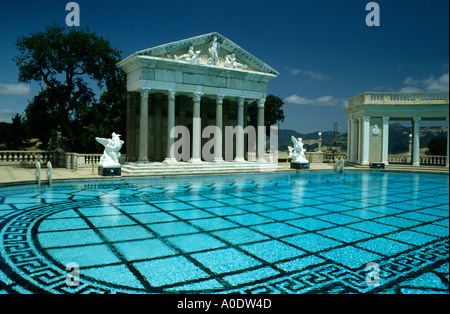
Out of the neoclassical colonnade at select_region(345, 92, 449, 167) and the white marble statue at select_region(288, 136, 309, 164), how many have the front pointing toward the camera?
2

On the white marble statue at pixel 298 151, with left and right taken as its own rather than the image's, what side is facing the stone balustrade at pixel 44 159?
right

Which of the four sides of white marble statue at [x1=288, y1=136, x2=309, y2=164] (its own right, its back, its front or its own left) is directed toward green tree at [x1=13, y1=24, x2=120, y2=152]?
right

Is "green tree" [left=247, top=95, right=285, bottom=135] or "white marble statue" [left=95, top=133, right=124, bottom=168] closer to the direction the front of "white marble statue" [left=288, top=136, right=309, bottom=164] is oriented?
the white marble statue

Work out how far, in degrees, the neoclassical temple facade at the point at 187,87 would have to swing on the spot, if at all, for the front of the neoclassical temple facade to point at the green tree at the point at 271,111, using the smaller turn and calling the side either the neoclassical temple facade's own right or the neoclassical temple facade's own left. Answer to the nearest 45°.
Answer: approximately 90° to the neoclassical temple facade's own left

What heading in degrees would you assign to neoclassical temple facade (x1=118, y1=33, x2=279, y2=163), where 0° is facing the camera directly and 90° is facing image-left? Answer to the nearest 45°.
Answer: approximately 315°

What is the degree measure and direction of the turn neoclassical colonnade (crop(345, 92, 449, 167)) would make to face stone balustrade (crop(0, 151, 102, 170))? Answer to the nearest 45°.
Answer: approximately 45° to its right

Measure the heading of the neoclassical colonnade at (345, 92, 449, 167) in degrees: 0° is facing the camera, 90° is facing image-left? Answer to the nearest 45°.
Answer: approximately 0°

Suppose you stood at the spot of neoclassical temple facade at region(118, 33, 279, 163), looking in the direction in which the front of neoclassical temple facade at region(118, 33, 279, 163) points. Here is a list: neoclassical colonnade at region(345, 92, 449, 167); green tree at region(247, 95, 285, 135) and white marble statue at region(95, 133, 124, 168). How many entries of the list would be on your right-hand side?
1

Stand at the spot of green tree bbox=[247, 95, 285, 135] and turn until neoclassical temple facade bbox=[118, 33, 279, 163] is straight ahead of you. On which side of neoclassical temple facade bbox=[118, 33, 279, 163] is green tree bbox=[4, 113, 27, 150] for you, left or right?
right
